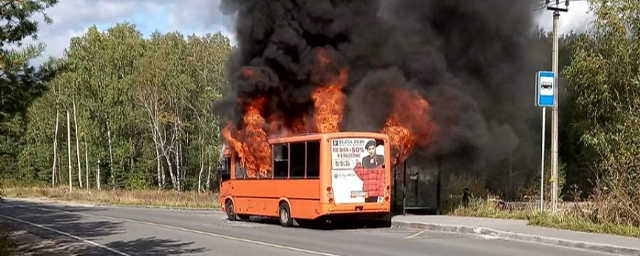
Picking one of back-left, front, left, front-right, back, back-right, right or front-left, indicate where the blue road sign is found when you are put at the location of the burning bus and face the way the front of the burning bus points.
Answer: back-right

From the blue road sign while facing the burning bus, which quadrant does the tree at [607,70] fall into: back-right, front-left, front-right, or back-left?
back-right

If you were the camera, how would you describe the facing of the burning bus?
facing away from the viewer and to the left of the viewer

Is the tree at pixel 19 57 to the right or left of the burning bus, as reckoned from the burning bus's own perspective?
on its left

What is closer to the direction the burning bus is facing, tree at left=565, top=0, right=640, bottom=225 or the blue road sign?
the tree

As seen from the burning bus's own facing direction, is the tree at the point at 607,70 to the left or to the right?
on its right
